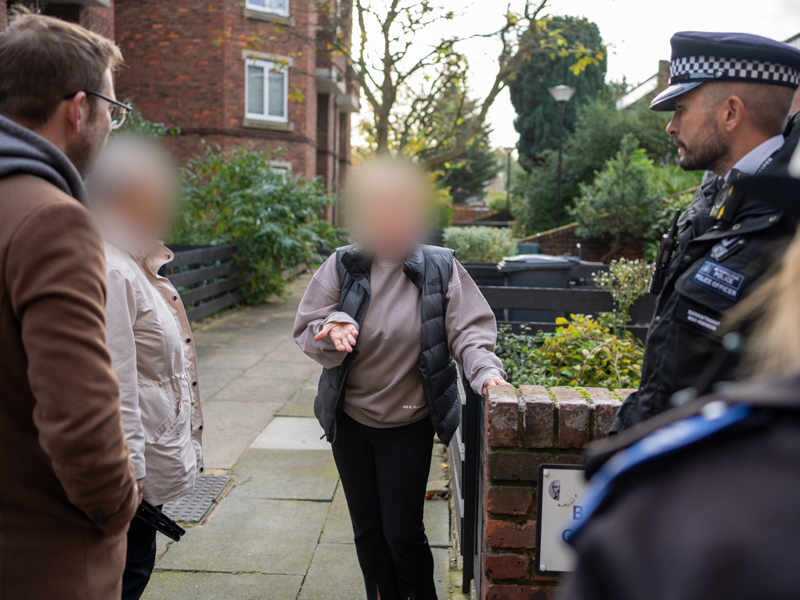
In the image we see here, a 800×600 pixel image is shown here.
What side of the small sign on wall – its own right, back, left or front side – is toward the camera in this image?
front

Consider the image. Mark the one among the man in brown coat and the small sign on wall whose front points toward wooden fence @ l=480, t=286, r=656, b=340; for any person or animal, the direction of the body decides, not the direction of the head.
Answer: the man in brown coat

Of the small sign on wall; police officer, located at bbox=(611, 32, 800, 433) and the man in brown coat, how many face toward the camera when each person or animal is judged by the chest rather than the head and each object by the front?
1

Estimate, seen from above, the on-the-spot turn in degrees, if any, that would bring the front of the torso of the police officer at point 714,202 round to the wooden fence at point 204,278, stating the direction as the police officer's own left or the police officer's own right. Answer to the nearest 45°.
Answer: approximately 45° to the police officer's own right

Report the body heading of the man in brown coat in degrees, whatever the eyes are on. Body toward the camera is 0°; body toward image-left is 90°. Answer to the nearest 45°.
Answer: approximately 225°

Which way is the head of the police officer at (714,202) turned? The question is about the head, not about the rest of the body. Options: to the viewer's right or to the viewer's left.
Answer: to the viewer's left

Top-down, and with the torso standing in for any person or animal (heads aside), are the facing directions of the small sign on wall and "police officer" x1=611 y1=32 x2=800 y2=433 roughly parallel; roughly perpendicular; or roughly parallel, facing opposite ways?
roughly perpendicular

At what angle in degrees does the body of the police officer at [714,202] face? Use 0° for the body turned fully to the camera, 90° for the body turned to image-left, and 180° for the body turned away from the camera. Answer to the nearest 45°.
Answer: approximately 90°

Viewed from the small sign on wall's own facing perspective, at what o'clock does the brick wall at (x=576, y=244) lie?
The brick wall is roughly at 6 o'clock from the small sign on wall.

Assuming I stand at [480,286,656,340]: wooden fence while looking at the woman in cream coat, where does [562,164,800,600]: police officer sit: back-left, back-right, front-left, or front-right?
front-left

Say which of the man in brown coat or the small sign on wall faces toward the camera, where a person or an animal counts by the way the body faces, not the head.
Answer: the small sign on wall

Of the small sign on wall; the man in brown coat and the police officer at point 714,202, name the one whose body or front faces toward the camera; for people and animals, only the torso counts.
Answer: the small sign on wall
